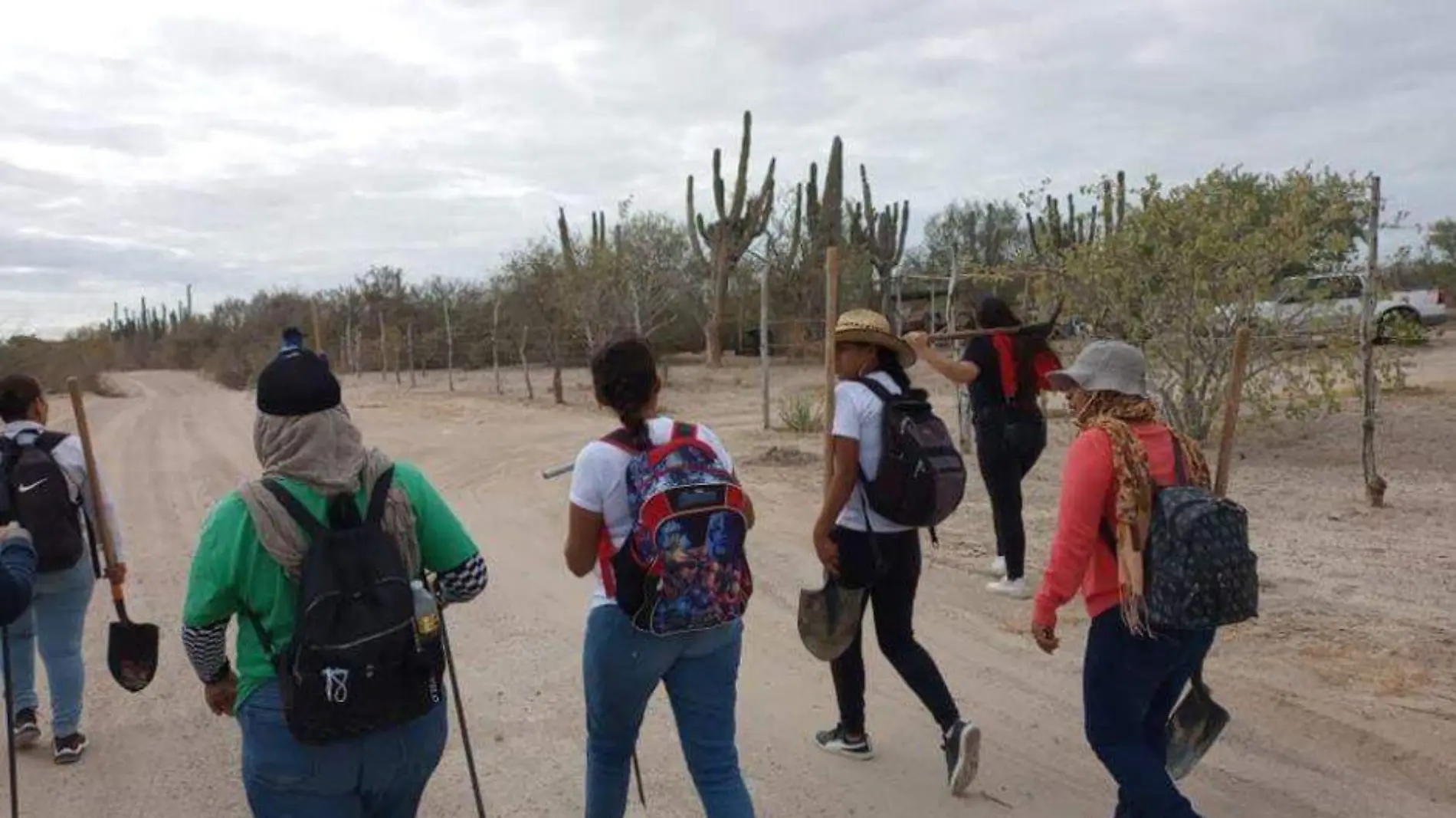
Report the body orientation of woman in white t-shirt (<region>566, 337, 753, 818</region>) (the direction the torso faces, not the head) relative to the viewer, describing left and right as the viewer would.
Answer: facing away from the viewer and to the left of the viewer

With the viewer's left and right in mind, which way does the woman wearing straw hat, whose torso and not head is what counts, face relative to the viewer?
facing to the left of the viewer

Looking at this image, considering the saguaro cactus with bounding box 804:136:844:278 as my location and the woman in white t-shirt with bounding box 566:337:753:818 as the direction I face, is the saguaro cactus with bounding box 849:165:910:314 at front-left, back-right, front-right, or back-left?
back-left

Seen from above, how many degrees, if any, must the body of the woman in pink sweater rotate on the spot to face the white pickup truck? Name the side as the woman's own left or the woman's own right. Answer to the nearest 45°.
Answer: approximately 45° to the woman's own right

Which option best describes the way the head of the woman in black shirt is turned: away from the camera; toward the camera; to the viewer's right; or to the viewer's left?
away from the camera

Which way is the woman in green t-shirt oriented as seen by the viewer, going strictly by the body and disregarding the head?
away from the camera

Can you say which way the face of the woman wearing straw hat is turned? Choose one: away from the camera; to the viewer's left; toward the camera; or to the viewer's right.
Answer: to the viewer's left

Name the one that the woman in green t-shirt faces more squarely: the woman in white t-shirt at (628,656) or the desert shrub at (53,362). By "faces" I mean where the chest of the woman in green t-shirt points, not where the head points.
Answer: the desert shrub

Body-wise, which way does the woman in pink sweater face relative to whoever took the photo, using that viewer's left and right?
facing away from the viewer and to the left of the viewer

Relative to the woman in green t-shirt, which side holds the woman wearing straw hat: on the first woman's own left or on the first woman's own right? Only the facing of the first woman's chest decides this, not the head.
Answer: on the first woman's own right

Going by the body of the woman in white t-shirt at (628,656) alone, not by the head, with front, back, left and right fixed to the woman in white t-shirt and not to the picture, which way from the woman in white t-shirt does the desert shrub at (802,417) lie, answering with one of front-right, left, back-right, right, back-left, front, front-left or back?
front-right
